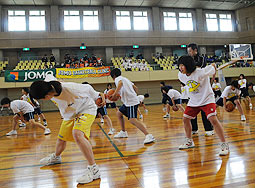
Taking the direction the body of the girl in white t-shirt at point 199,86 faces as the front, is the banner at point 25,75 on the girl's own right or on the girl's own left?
on the girl's own right

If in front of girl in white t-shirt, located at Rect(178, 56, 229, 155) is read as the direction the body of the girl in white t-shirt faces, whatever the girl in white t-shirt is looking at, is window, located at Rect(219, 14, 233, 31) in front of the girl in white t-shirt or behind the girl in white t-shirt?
behind

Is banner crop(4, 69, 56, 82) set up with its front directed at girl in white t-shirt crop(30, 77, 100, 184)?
yes

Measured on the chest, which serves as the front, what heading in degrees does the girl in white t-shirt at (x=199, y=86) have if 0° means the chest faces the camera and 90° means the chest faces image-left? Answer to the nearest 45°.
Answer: approximately 45°

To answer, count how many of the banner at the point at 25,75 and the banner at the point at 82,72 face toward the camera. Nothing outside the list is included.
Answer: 2

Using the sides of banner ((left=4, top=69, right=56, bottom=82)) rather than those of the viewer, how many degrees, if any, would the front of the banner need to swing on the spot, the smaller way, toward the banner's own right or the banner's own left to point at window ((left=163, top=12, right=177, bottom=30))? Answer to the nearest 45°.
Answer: approximately 90° to the banner's own left

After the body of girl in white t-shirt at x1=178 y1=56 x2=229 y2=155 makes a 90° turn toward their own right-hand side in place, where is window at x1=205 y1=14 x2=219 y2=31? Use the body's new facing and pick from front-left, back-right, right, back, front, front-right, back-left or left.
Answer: front-right

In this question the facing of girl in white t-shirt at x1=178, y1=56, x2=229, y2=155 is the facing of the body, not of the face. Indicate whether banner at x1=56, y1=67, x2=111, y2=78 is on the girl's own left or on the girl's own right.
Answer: on the girl's own right
